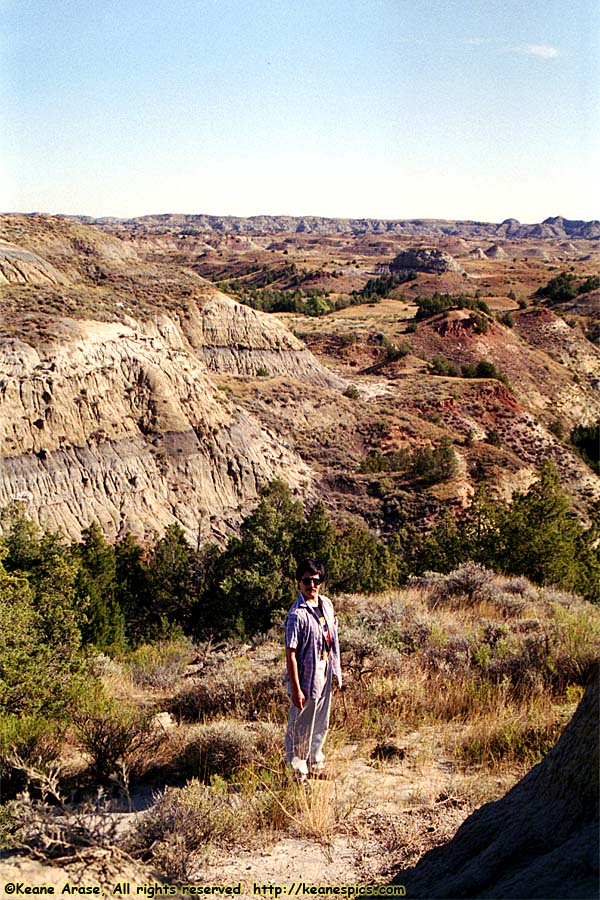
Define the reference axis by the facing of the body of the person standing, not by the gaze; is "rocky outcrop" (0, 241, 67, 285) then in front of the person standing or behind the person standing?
behind

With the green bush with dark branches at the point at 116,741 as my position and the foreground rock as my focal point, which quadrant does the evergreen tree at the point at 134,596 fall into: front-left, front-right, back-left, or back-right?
back-left

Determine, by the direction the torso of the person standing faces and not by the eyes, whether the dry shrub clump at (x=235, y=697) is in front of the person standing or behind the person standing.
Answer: behind

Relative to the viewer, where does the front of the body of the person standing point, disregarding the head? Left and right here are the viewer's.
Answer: facing the viewer and to the right of the viewer

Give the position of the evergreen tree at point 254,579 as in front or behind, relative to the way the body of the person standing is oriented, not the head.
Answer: behind

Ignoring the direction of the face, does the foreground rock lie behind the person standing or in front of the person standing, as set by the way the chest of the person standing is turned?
in front
